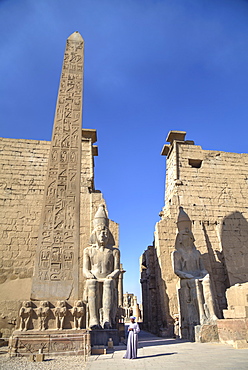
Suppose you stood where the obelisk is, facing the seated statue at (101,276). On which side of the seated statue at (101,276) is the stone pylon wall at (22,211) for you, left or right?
left

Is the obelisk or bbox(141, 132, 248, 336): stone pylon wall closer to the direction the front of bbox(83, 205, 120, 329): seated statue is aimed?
the obelisk

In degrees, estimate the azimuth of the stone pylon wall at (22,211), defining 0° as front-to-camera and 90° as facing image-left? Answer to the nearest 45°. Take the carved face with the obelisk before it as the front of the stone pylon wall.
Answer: approximately 0°

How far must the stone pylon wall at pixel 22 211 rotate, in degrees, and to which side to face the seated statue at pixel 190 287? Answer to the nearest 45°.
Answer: approximately 45° to its left

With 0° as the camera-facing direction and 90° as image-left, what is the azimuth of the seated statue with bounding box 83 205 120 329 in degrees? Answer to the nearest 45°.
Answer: approximately 0°

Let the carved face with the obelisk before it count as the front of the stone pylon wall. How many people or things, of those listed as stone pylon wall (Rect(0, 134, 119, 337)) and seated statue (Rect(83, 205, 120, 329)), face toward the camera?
2

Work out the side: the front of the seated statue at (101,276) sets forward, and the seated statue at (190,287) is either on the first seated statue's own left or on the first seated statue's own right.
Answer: on the first seated statue's own left

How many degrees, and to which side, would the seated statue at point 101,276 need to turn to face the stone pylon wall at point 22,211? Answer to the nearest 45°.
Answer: approximately 135° to its right
